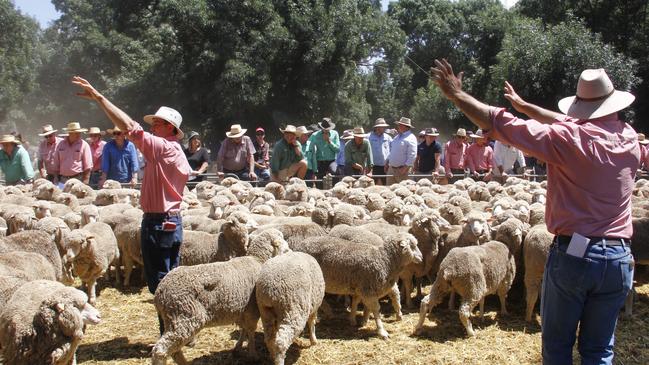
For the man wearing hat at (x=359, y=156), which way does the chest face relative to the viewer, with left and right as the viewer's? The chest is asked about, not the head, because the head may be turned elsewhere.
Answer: facing the viewer

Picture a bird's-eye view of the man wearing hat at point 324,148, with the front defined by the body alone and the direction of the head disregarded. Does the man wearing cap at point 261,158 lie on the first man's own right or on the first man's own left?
on the first man's own right

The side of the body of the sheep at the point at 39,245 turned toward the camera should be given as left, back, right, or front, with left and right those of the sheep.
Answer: right

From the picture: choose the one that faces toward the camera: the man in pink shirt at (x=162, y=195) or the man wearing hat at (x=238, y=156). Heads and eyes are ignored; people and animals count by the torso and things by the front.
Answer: the man wearing hat

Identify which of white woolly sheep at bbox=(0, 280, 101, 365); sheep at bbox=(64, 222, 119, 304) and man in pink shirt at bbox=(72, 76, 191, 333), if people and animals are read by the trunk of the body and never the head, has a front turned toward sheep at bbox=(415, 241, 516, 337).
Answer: the white woolly sheep

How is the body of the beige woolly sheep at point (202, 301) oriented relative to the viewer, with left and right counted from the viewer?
facing away from the viewer and to the right of the viewer

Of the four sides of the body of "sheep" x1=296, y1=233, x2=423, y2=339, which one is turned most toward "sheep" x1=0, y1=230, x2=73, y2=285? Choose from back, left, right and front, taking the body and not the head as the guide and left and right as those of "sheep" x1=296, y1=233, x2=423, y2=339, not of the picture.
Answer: back

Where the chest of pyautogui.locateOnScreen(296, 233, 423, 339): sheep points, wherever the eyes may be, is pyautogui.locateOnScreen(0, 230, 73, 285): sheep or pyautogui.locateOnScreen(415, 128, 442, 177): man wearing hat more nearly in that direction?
the man wearing hat

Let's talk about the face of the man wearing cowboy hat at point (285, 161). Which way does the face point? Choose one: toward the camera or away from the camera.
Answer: toward the camera

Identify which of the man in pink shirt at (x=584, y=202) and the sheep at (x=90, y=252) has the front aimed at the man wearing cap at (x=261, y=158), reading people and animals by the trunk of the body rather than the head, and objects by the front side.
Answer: the man in pink shirt

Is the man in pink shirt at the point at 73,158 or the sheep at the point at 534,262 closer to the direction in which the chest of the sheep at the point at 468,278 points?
the sheep

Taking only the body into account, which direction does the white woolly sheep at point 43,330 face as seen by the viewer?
to the viewer's right

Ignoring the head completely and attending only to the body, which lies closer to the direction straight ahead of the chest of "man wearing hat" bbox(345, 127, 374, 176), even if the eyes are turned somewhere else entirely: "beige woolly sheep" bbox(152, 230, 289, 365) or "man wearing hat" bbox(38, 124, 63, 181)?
the beige woolly sheep

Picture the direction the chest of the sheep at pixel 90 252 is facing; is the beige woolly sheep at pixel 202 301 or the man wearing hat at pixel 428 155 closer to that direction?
the beige woolly sheep

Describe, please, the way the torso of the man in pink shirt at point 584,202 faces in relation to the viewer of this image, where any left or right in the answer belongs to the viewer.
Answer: facing away from the viewer and to the left of the viewer

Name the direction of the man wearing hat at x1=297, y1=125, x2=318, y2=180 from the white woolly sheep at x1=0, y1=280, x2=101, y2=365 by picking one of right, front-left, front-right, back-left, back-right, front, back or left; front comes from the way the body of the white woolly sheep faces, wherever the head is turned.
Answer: front-left

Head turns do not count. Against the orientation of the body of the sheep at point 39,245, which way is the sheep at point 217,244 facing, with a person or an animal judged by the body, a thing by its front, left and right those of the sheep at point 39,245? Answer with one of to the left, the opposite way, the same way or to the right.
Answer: the same way
